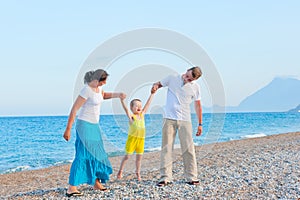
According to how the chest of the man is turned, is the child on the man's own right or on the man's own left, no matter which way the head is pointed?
on the man's own right

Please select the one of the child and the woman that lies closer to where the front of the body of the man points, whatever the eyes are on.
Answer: the woman

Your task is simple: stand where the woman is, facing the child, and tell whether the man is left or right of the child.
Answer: right

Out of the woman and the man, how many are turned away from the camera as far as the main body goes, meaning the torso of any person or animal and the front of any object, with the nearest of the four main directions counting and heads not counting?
0

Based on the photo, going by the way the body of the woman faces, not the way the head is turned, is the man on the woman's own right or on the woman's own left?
on the woman's own left

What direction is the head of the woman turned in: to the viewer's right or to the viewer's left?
to the viewer's right

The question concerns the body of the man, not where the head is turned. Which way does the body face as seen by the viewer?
toward the camera

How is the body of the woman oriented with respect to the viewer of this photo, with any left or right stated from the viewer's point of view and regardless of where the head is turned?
facing the viewer and to the right of the viewer
